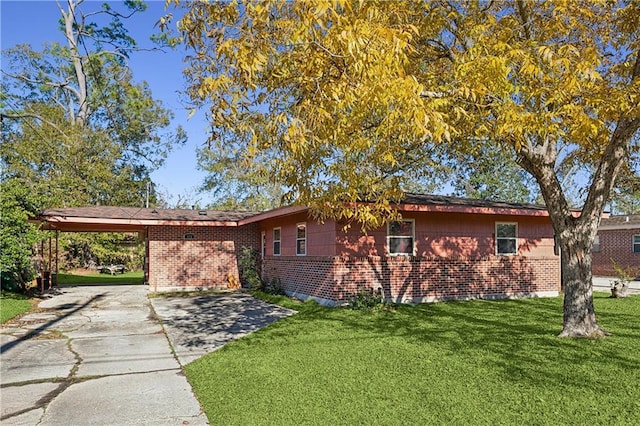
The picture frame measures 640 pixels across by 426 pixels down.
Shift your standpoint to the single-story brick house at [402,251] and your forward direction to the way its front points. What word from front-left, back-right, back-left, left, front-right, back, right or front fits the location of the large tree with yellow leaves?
front

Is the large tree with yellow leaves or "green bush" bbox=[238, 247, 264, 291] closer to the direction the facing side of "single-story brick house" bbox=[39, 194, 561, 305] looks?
the large tree with yellow leaves

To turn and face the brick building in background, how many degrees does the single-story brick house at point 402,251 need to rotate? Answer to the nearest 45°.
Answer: approximately 135° to its left

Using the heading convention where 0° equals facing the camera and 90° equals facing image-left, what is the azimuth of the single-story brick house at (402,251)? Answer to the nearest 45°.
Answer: approximately 0°

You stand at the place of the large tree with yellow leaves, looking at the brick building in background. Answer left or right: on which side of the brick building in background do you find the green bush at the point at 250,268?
left

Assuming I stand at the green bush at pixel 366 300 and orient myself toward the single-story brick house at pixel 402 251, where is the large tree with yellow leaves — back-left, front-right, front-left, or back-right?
back-right
